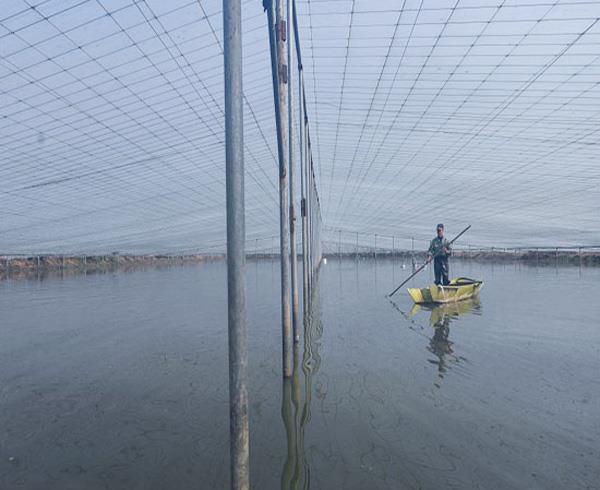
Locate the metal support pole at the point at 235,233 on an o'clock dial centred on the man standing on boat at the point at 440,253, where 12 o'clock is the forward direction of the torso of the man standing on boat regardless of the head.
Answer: The metal support pole is roughly at 12 o'clock from the man standing on boat.

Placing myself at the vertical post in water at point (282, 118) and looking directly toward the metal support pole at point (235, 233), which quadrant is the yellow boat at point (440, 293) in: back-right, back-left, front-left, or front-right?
back-left

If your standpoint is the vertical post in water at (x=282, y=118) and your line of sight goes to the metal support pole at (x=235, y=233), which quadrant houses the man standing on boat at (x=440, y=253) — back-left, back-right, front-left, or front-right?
back-left

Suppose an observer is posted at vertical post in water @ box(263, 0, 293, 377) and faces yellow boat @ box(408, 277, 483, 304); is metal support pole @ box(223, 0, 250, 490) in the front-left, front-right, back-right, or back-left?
back-right

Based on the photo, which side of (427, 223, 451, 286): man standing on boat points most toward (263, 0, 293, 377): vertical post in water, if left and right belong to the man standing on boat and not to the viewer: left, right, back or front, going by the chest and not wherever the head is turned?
front

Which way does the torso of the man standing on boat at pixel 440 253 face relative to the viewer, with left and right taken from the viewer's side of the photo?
facing the viewer
